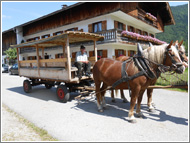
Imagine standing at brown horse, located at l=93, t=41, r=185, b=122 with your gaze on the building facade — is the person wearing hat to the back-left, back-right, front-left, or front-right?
front-left

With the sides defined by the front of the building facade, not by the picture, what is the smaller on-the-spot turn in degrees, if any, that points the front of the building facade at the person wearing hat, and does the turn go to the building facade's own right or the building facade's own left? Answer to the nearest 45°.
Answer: approximately 45° to the building facade's own right

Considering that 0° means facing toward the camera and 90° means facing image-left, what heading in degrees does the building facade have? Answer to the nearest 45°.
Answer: approximately 315°

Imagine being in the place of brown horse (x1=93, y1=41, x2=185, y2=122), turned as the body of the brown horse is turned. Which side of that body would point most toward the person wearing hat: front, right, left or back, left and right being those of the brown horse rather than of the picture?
back

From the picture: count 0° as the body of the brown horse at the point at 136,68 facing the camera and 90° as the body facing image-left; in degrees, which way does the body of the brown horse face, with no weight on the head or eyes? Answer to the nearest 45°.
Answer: approximately 315°

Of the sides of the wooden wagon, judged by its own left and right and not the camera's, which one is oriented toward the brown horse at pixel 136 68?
front

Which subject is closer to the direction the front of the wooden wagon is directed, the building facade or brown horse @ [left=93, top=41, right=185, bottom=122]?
the brown horse
